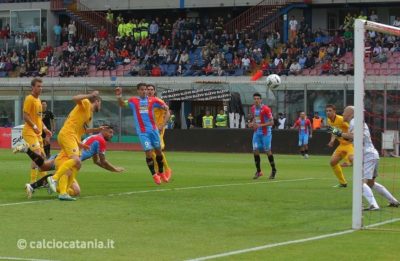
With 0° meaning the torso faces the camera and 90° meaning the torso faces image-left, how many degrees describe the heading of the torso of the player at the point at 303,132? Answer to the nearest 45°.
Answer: approximately 0°

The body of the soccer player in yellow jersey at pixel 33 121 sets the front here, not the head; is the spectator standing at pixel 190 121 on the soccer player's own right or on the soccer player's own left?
on the soccer player's own left

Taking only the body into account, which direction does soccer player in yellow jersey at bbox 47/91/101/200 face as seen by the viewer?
to the viewer's right
